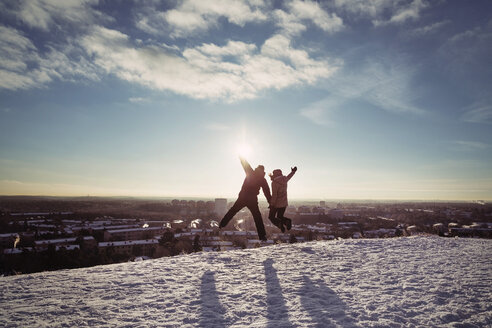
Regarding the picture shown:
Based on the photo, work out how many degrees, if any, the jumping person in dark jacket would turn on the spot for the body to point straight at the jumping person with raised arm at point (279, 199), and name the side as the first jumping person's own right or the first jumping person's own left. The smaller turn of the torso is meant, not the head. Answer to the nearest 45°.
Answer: approximately 90° to the first jumping person's own right

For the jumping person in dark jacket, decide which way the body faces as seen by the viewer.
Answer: away from the camera
